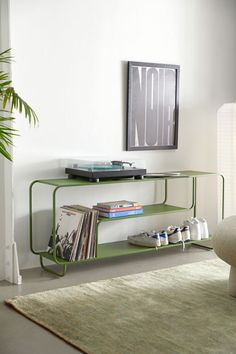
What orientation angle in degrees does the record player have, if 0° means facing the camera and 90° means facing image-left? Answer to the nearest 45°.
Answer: approximately 315°

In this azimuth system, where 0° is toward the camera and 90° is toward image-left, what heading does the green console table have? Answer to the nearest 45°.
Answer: approximately 315°

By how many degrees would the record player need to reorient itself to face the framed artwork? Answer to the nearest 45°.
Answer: approximately 90° to its left

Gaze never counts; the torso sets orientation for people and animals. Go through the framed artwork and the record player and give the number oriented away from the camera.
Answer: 0
